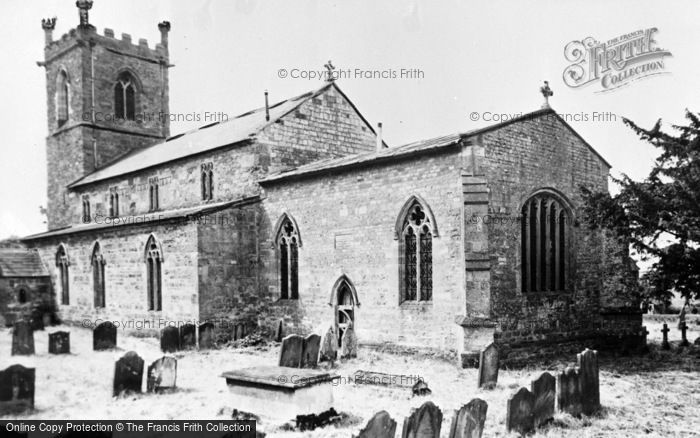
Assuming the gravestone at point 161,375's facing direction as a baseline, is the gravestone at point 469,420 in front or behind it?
in front

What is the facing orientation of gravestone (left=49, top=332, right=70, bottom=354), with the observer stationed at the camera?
facing the viewer

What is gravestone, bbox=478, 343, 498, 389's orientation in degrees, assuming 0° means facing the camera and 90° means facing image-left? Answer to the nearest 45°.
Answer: approximately 315°

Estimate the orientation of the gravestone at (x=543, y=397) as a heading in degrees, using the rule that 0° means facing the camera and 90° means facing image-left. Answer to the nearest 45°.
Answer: approximately 315°

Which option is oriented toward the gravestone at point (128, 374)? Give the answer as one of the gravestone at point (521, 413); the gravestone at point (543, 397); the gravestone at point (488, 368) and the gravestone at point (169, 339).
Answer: the gravestone at point (169, 339)

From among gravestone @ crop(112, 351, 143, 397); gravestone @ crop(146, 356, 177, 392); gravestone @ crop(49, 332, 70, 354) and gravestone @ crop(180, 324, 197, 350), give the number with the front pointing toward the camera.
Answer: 4

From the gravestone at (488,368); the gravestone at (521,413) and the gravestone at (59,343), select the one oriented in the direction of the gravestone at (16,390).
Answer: the gravestone at (59,343)

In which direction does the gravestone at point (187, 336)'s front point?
toward the camera

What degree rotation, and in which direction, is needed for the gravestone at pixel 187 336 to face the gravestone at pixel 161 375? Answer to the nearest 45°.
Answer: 0° — it already faces it

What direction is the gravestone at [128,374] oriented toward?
toward the camera

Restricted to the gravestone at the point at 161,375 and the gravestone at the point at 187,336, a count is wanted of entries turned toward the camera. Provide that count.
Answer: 2

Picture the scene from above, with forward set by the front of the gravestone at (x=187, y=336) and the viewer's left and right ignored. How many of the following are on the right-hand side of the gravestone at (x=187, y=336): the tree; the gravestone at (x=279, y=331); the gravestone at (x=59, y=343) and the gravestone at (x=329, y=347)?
1

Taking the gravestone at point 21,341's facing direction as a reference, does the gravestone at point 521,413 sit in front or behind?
in front

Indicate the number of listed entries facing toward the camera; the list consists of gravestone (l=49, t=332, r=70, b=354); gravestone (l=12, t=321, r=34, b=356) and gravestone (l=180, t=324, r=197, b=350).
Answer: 3

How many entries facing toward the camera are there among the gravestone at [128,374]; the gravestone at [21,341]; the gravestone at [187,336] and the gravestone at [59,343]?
4

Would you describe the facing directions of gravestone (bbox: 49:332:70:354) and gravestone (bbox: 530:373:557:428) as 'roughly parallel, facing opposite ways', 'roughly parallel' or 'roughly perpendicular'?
roughly parallel
